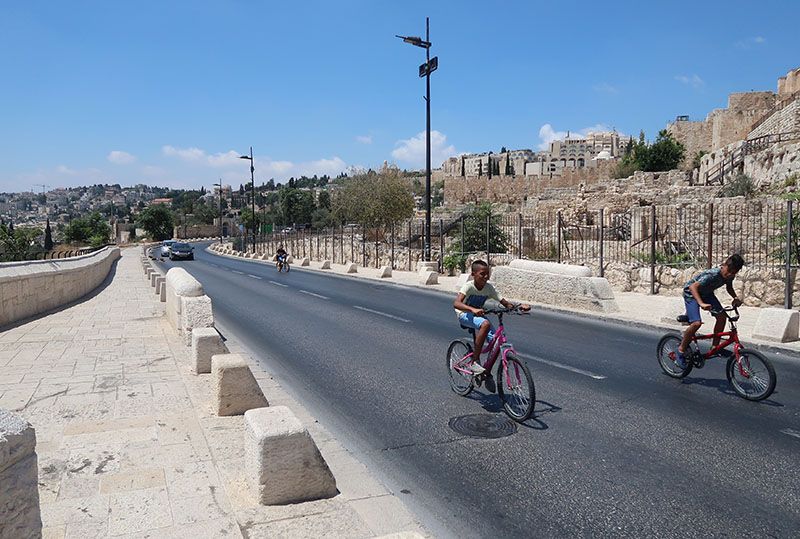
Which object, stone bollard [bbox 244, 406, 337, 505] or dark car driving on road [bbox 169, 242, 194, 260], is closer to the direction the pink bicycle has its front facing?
the stone bollard

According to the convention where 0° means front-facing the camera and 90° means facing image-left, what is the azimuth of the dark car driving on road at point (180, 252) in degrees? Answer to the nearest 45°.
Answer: approximately 0°

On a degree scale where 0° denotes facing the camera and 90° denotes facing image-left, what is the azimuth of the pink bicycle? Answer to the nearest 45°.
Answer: approximately 315°

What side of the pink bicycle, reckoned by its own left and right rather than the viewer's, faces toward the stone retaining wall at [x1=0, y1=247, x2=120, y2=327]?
back

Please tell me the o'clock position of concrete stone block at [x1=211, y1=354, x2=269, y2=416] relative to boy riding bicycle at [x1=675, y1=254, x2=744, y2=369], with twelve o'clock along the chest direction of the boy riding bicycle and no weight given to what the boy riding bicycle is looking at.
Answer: The concrete stone block is roughly at 3 o'clock from the boy riding bicycle.

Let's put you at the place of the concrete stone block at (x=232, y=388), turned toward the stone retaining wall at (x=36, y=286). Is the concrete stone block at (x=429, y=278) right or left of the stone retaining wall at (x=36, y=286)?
right

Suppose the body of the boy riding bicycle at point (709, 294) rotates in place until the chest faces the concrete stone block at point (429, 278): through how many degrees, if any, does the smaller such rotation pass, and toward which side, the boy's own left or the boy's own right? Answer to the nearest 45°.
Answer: approximately 180°

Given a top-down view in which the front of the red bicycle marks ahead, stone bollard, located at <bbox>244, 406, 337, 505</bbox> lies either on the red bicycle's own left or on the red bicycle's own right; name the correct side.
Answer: on the red bicycle's own right

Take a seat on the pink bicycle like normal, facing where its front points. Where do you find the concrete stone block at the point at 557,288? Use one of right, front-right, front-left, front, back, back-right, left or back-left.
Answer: back-left

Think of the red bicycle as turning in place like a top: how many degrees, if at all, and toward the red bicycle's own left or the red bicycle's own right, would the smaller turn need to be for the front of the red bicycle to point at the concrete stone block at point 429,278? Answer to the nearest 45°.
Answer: approximately 180°
